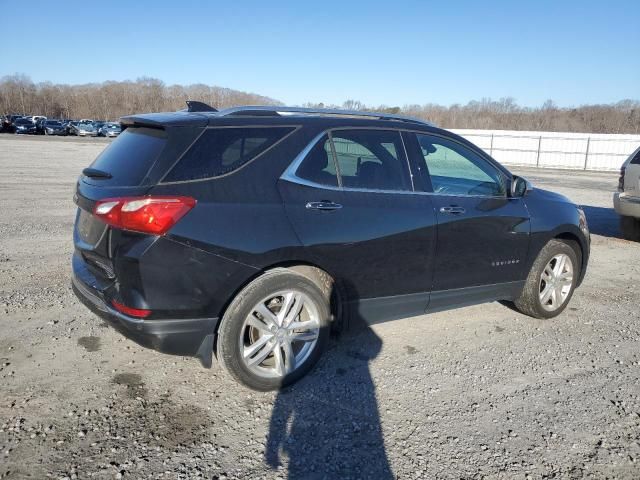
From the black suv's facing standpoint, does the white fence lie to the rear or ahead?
ahead

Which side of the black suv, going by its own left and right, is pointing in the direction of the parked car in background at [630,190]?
front

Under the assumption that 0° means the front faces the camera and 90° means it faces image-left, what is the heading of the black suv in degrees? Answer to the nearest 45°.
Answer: approximately 225°
